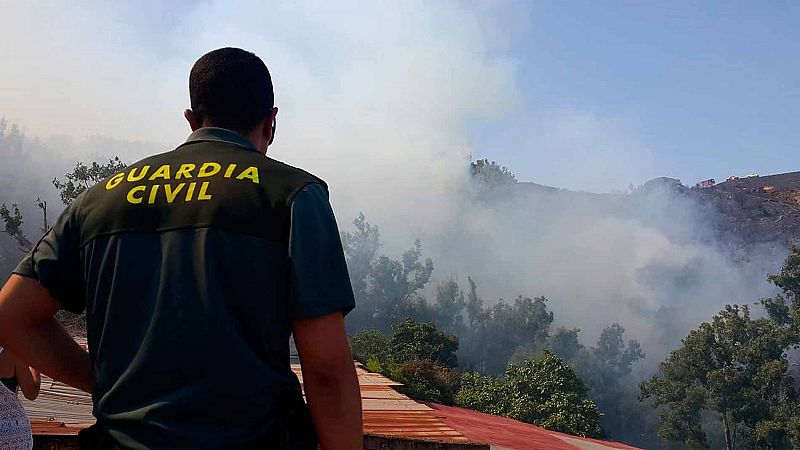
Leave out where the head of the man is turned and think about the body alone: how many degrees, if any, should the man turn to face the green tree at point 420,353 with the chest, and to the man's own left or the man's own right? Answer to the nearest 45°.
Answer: approximately 45° to the man's own left

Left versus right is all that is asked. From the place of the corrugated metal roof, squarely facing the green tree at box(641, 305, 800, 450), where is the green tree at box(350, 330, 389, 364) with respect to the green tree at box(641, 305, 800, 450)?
left

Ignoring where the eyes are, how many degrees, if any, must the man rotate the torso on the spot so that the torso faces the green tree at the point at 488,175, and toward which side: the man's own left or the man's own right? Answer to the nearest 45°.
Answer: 0° — they already face it

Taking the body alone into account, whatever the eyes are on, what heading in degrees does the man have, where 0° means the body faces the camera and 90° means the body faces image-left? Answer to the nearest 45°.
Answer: approximately 225°

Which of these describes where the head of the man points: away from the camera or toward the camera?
away from the camera
